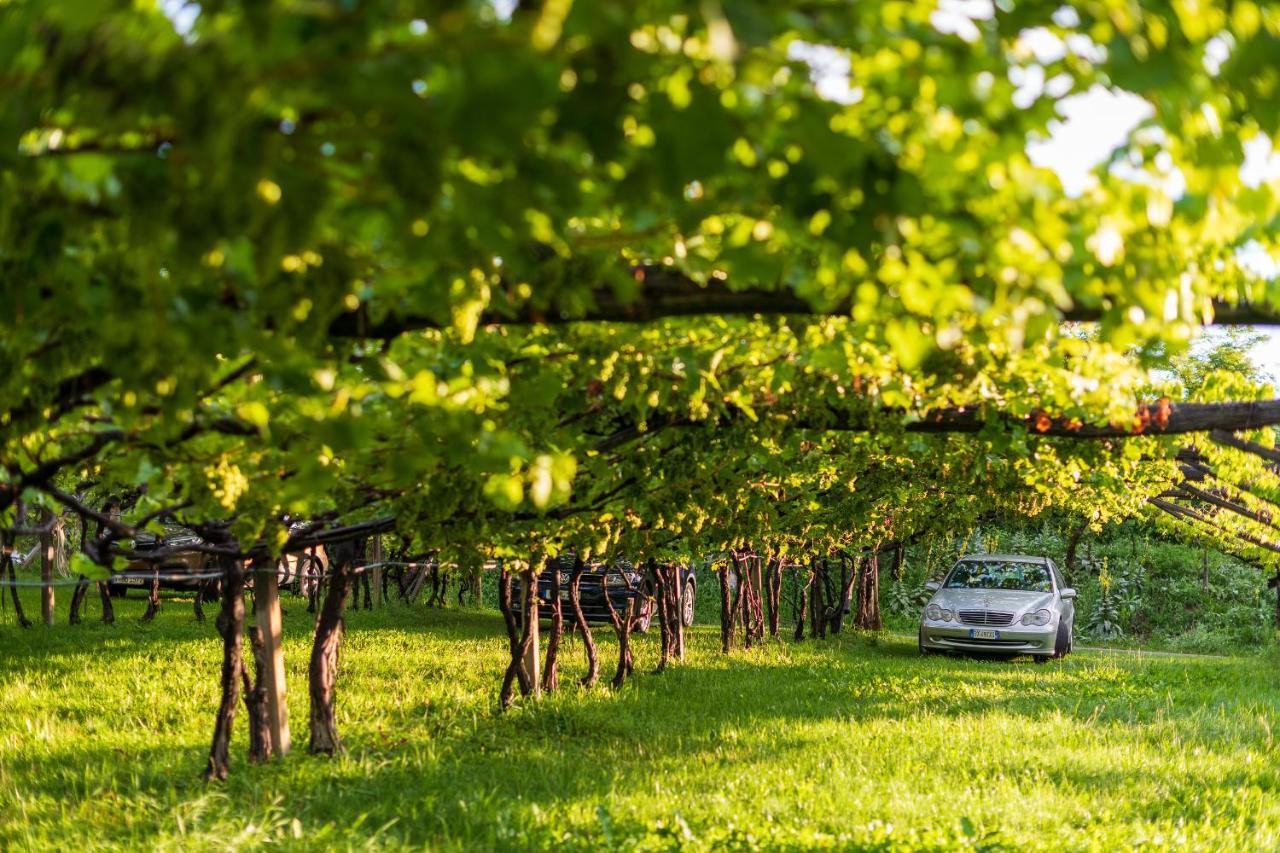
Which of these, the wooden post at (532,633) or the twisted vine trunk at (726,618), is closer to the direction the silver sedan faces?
the wooden post

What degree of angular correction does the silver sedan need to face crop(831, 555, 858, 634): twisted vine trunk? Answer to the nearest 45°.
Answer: approximately 135° to its right

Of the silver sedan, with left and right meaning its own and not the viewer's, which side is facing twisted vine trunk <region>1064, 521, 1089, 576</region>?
back

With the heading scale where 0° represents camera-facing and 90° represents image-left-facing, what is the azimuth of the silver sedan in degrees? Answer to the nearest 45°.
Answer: approximately 0°

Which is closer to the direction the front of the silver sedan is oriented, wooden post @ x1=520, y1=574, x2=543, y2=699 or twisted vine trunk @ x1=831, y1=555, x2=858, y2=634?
the wooden post

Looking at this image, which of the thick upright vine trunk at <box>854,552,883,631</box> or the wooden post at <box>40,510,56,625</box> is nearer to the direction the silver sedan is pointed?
the wooden post

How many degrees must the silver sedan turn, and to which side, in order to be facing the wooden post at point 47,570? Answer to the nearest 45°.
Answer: approximately 45° to its right

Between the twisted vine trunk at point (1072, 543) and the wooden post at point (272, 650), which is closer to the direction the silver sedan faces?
the wooden post
